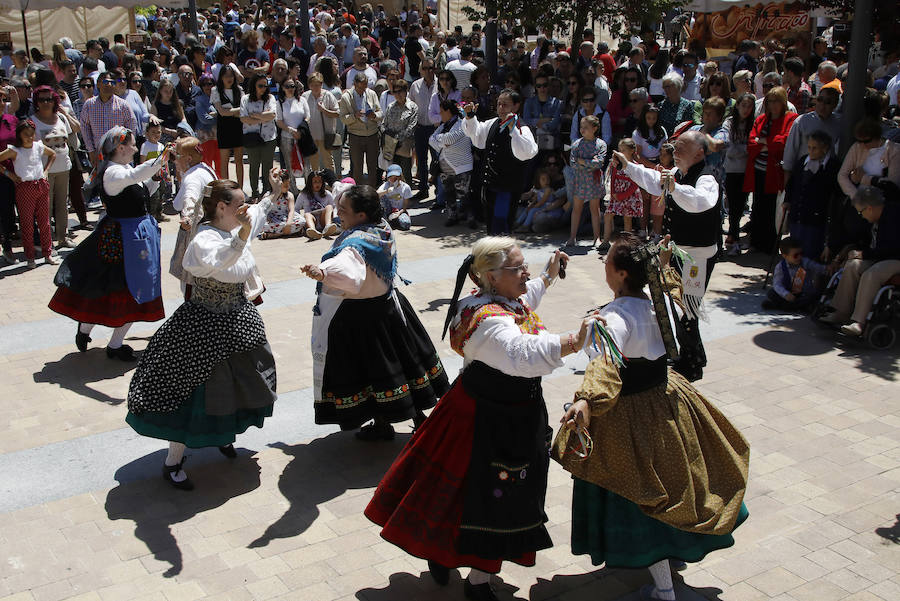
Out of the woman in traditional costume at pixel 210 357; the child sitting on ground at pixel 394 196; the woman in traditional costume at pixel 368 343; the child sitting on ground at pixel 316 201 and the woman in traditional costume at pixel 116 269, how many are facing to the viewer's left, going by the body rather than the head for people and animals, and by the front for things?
1

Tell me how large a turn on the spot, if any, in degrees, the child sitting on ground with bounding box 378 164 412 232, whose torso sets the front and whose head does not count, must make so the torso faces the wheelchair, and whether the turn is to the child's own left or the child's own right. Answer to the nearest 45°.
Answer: approximately 45° to the child's own left

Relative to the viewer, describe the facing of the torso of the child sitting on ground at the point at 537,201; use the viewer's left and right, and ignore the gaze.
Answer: facing the viewer and to the left of the viewer

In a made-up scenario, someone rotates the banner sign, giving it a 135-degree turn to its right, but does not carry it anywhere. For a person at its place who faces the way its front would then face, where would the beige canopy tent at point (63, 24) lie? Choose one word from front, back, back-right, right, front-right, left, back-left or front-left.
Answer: front-left

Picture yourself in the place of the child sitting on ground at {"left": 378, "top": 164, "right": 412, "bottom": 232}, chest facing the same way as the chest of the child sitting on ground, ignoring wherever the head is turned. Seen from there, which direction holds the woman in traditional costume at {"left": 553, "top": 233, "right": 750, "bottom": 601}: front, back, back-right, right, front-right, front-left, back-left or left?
front

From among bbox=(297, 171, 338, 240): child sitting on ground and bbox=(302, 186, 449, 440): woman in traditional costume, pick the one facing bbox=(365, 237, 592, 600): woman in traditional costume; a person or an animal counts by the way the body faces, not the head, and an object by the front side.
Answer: the child sitting on ground

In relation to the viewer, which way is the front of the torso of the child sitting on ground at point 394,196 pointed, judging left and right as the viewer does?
facing the viewer

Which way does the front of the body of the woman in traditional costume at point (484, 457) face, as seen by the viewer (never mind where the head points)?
to the viewer's right

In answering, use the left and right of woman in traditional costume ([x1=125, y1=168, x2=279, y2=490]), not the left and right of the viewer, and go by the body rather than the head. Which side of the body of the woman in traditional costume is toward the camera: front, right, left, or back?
right

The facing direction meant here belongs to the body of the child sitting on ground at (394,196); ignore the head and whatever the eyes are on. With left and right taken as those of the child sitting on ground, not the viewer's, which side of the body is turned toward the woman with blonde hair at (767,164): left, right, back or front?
left

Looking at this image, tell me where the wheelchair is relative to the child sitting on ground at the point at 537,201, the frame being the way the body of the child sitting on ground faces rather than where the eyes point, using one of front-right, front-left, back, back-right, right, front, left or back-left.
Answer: left

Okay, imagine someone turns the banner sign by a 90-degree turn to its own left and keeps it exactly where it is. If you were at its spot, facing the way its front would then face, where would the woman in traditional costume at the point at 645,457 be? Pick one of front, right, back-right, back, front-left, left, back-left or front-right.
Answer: right
